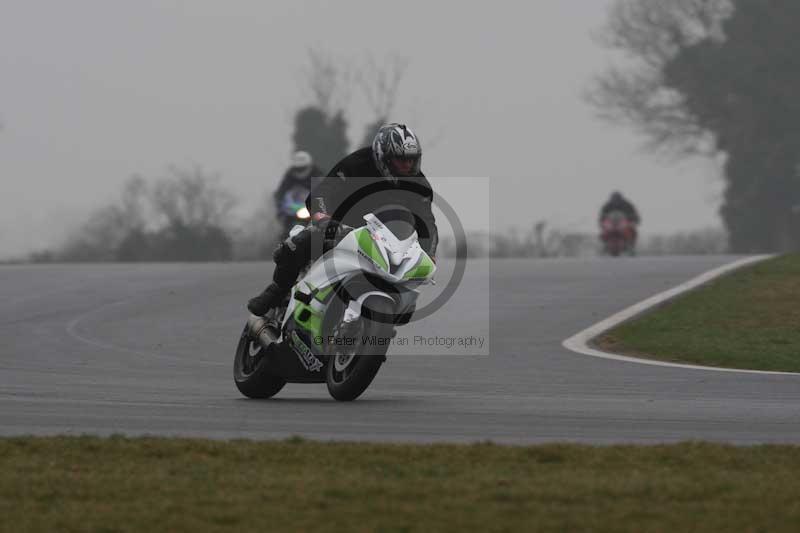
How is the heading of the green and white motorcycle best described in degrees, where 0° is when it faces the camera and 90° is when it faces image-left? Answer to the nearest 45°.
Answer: approximately 315°

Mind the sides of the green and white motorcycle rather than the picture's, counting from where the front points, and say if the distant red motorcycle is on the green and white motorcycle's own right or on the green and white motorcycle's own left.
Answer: on the green and white motorcycle's own left

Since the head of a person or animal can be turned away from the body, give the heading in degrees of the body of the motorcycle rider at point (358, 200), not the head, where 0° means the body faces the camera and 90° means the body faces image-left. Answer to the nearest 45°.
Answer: approximately 315°

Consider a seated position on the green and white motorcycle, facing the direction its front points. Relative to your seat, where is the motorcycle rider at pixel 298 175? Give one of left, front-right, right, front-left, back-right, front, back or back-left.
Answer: back-left
